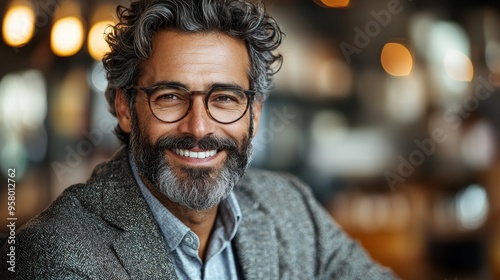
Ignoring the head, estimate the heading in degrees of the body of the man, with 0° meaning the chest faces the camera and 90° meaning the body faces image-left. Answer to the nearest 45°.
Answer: approximately 0°
